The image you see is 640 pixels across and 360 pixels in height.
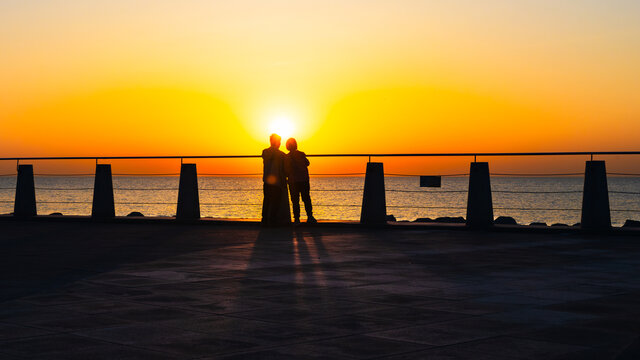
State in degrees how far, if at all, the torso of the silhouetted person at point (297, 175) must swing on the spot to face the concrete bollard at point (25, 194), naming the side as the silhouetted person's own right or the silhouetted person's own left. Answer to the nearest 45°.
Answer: approximately 90° to the silhouetted person's own left

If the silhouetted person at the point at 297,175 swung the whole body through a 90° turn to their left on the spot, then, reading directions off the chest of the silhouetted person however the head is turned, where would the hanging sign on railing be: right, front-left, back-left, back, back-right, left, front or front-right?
back

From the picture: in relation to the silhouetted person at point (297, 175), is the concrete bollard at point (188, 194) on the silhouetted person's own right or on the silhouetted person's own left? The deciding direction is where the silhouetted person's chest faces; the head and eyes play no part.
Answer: on the silhouetted person's own left

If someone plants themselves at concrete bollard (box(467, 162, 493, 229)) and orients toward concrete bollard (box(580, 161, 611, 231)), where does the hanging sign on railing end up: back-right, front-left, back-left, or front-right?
back-left

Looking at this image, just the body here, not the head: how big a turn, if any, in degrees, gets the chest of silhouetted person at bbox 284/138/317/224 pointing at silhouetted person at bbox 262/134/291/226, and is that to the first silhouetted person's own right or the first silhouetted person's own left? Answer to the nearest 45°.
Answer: approximately 90° to the first silhouetted person's own left

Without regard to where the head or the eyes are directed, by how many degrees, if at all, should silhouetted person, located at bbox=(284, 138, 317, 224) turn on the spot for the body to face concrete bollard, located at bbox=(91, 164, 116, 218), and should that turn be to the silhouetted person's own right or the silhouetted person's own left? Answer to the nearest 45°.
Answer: approximately 90° to the silhouetted person's own left

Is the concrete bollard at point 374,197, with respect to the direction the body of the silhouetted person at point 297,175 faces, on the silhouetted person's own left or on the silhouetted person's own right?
on the silhouetted person's own right

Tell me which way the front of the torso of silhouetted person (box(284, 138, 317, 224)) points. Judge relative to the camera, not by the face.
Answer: away from the camera
